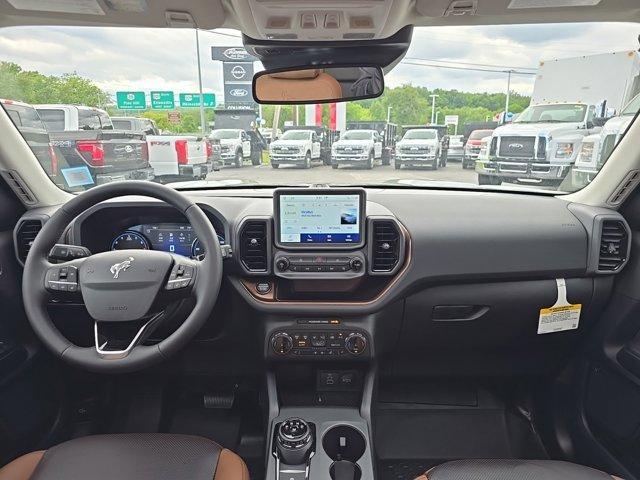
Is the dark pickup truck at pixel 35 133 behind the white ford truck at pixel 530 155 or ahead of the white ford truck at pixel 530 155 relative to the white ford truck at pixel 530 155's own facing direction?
ahead

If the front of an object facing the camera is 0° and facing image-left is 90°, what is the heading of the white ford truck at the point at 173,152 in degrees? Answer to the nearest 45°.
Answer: approximately 135°

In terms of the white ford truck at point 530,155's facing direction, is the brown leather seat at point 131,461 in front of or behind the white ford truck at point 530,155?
in front

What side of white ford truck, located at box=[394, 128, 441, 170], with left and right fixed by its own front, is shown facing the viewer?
front

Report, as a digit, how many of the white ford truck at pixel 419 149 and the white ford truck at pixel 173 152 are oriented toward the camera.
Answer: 1

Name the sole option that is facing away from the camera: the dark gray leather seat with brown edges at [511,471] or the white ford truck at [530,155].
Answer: the dark gray leather seat with brown edges

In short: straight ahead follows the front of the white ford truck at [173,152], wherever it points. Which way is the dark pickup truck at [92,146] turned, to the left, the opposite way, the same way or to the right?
the same way

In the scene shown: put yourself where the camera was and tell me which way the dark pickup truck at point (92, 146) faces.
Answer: facing away from the viewer and to the left of the viewer

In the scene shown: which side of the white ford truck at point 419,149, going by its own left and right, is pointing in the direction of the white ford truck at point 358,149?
right

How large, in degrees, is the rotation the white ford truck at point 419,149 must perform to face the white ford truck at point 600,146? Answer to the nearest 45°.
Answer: approximately 45° to its left

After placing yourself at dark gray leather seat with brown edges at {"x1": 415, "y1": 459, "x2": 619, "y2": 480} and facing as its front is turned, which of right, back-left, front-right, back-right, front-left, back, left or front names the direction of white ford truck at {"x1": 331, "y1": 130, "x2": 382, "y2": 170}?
front-left

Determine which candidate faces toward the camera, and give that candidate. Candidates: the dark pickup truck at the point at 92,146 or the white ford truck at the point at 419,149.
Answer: the white ford truck

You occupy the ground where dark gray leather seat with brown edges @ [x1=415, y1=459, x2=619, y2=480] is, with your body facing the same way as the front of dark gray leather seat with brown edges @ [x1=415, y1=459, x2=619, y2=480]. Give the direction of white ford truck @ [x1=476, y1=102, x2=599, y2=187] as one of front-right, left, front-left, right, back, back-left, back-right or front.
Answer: front

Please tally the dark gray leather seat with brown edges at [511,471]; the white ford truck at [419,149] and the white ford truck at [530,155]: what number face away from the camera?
1

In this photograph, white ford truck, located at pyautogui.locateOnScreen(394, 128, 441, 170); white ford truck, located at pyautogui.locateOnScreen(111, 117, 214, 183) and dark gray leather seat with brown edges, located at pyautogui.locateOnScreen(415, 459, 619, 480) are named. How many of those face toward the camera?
1

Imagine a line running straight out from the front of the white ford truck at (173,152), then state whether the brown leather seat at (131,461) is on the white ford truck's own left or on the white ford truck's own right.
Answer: on the white ford truck's own left

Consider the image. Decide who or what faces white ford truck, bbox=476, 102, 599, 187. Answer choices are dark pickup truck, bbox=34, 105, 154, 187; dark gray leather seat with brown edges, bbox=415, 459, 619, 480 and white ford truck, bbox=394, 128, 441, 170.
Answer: the dark gray leather seat with brown edges

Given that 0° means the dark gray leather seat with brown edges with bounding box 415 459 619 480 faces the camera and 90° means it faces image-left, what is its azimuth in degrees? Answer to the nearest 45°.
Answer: approximately 180°
